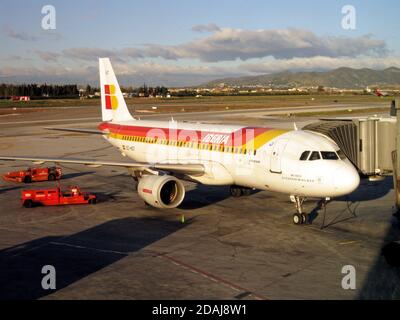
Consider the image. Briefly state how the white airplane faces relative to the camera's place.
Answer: facing the viewer and to the right of the viewer

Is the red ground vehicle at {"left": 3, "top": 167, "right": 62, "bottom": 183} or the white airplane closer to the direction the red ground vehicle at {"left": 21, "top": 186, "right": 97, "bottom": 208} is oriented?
the white airplane

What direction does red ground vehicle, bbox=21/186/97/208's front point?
to the viewer's right

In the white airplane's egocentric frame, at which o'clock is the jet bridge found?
The jet bridge is roughly at 11 o'clock from the white airplane.

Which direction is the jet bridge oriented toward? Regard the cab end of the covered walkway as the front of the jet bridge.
to the viewer's left

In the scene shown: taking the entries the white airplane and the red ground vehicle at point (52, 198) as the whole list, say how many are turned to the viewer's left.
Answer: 0

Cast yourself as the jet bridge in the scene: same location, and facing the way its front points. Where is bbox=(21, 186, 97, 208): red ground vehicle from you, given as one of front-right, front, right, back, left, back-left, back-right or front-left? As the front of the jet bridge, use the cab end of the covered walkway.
front

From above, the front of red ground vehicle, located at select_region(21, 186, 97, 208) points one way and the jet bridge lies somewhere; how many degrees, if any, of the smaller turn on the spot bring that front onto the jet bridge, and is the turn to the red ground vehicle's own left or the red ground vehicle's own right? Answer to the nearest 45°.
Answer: approximately 45° to the red ground vehicle's own right

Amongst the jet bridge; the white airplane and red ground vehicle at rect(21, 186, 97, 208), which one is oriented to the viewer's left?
the jet bridge

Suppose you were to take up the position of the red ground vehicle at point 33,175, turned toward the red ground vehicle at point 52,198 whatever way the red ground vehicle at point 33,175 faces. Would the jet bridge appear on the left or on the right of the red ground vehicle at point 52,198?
left

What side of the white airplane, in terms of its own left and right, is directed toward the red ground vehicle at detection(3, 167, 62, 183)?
back

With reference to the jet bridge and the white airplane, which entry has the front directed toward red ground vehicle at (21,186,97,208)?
the jet bridge

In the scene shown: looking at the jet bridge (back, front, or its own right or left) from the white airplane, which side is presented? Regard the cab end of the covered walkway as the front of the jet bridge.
front
